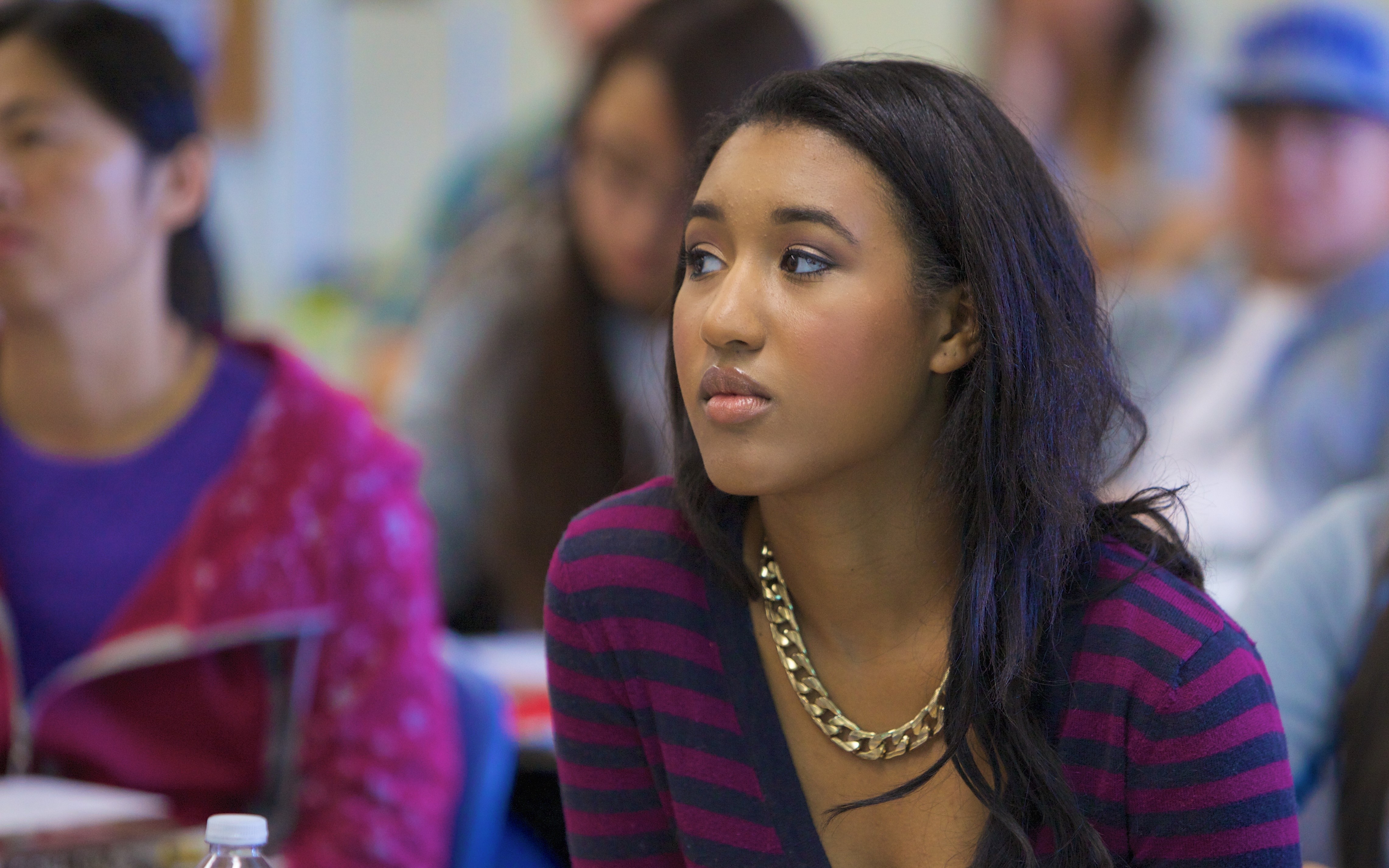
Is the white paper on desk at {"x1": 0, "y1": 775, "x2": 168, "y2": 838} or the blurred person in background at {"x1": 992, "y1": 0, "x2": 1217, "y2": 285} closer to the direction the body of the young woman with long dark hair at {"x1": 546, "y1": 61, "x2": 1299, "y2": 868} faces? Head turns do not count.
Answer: the white paper on desk

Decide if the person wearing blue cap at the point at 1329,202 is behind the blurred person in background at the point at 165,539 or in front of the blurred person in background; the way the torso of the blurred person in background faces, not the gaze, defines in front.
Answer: behind

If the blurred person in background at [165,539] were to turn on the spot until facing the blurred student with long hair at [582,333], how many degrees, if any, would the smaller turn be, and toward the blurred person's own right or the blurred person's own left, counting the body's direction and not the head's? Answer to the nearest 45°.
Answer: approximately 180°

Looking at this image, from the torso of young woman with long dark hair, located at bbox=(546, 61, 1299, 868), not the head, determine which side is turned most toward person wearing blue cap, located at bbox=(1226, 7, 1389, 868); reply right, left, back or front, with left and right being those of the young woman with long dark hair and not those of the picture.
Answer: back

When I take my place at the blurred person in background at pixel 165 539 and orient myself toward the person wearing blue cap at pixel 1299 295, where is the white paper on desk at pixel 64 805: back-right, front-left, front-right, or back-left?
back-right

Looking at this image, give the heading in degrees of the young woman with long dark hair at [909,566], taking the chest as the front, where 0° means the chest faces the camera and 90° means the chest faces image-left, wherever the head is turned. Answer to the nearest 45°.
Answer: approximately 45°

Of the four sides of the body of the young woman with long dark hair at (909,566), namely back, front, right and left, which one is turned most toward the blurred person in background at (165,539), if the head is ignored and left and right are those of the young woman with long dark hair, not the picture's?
right

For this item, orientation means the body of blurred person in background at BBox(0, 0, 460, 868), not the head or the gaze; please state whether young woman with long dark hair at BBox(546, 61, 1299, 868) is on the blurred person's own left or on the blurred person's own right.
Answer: on the blurred person's own left

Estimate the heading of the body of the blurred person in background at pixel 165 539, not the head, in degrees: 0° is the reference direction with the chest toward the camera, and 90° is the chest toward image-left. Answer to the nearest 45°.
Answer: approximately 45°

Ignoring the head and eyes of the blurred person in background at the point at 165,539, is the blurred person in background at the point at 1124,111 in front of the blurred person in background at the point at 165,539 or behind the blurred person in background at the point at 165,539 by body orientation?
behind
